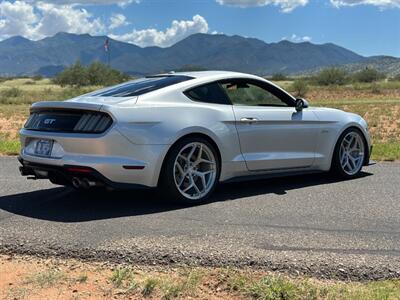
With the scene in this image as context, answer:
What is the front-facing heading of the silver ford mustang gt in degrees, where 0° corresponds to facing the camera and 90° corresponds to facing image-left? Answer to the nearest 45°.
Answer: approximately 225°
